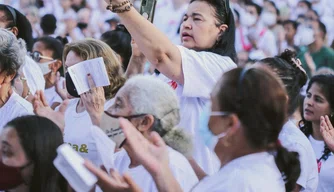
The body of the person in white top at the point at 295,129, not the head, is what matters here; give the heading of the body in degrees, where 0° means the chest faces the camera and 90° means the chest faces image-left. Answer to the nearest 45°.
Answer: approximately 135°

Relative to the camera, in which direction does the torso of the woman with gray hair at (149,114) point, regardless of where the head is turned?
to the viewer's left

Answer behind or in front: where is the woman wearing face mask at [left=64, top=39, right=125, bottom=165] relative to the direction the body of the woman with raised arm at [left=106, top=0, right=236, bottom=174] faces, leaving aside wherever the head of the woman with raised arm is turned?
in front

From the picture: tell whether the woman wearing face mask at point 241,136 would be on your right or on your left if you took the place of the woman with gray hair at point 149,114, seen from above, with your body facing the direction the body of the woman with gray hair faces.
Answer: on your left

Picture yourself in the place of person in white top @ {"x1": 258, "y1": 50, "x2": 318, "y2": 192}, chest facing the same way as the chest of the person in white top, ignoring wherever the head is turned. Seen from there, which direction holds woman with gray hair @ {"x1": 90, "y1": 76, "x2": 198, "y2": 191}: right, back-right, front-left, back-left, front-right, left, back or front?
left
